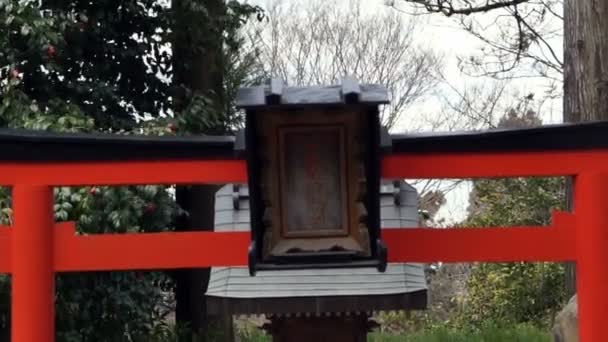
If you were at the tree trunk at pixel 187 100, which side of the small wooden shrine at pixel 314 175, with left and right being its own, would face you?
back

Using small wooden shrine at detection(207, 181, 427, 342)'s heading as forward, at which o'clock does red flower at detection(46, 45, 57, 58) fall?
The red flower is roughly at 4 o'clock from the small wooden shrine.

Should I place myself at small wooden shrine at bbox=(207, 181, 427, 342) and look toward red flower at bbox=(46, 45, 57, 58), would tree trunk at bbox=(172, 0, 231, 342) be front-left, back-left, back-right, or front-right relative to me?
front-right

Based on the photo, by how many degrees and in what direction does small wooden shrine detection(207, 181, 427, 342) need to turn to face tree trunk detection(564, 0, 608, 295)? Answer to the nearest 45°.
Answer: approximately 135° to its left

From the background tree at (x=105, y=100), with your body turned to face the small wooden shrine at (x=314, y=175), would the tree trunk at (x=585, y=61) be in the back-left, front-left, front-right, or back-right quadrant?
front-left

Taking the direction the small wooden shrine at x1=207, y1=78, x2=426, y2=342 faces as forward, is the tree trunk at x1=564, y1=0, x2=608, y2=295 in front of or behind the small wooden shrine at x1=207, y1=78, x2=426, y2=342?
behind

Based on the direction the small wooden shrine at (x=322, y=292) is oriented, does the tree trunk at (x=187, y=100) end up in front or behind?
behind

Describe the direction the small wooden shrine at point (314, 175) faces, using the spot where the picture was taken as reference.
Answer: facing the viewer

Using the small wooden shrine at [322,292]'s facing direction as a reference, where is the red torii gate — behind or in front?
in front
